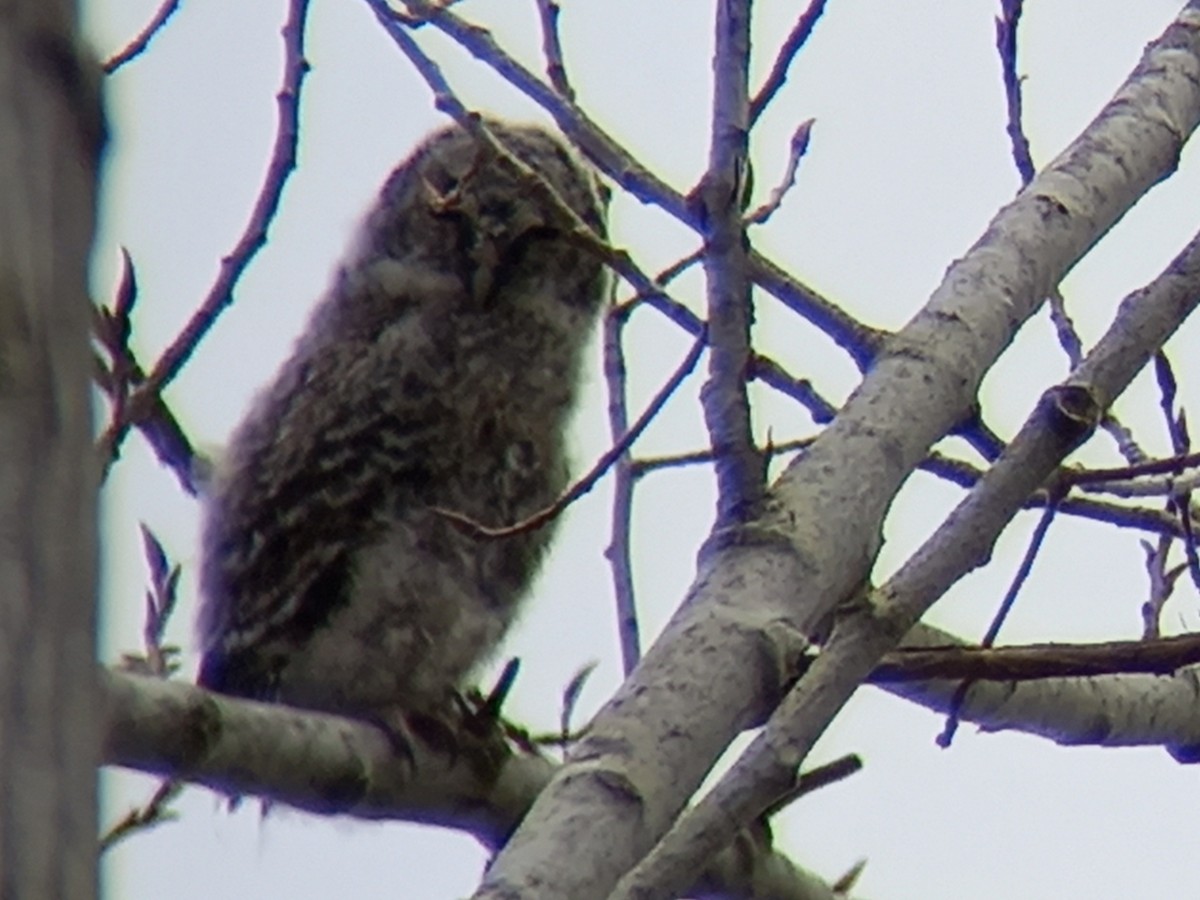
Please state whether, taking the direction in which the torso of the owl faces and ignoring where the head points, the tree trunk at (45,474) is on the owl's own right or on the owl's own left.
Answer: on the owl's own right

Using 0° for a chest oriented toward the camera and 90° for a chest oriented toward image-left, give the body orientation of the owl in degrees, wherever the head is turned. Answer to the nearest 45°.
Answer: approximately 315°
